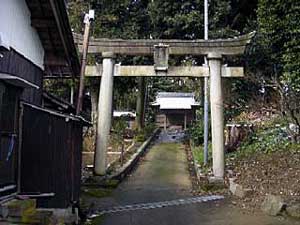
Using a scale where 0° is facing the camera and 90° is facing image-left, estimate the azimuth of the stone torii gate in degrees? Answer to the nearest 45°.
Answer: approximately 0°

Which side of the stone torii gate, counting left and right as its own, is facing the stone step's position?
front
